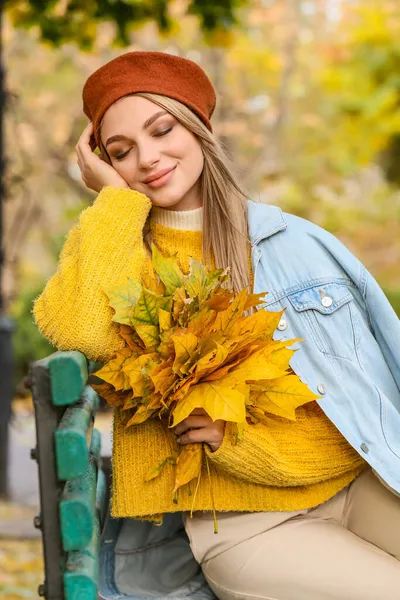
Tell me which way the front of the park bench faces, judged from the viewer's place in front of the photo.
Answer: facing to the right of the viewer
